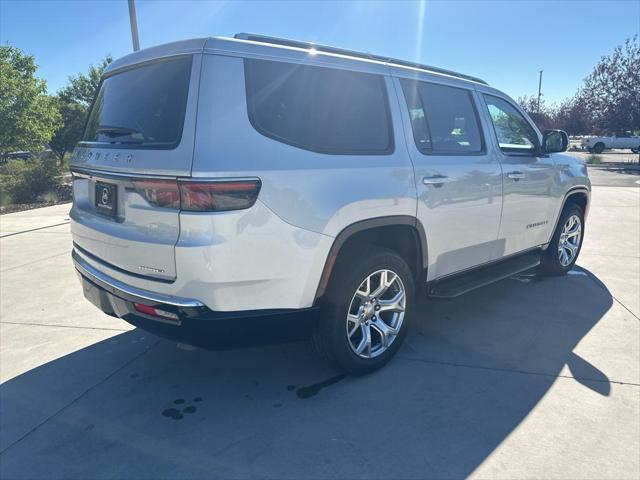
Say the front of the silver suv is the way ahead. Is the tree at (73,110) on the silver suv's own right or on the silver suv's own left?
on the silver suv's own left

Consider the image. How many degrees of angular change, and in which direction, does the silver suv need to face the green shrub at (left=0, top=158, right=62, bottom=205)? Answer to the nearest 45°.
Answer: approximately 90° to its left

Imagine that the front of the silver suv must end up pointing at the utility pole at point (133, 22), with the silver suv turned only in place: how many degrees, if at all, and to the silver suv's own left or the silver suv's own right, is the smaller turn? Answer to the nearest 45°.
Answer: approximately 90° to the silver suv's own left

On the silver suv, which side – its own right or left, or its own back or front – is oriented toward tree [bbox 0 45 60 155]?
left

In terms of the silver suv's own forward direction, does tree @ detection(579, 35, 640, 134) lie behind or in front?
in front

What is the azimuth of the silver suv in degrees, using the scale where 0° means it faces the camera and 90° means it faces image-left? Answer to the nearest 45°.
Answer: approximately 225°

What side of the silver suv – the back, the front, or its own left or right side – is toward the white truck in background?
front

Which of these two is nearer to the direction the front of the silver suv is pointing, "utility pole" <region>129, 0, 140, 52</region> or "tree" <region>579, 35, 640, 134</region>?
the tree

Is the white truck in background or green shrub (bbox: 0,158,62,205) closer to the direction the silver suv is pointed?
the white truck in background
